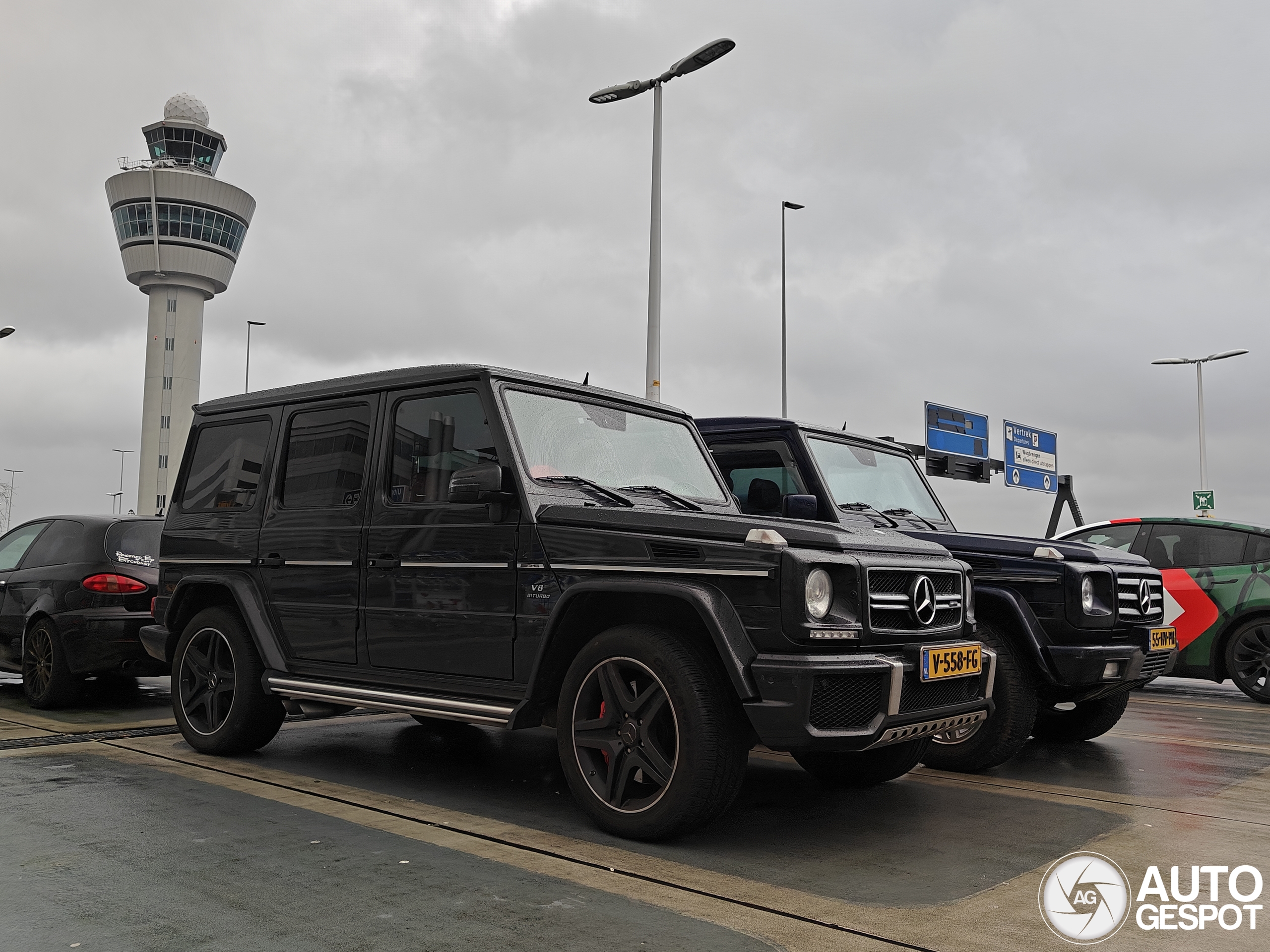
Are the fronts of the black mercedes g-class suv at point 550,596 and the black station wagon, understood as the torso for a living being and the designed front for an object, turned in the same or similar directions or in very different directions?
very different directions

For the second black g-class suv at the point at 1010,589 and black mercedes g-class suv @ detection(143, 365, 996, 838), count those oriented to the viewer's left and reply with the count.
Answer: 0

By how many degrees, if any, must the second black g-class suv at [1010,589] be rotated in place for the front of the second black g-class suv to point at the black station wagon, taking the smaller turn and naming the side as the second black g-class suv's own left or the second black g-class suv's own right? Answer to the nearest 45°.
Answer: approximately 135° to the second black g-class suv's own right

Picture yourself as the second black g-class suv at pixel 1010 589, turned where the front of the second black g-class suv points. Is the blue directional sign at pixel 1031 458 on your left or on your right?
on your left

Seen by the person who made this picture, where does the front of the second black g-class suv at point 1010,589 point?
facing the viewer and to the right of the viewer

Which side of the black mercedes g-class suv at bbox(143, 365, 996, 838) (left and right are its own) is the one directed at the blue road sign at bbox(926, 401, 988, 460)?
left

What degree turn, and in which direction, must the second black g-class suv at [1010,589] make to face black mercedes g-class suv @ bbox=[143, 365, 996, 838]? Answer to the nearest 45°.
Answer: approximately 90° to its right

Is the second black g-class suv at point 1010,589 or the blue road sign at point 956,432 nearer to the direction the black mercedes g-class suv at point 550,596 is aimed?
the second black g-class suv

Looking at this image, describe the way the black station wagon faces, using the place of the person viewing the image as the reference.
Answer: facing away from the viewer and to the left of the viewer

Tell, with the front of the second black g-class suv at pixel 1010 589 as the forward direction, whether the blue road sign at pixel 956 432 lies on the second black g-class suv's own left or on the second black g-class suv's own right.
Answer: on the second black g-class suv's own left

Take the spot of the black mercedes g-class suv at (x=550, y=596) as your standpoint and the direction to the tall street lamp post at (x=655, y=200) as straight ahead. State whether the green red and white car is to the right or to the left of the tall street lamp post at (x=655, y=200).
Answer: right

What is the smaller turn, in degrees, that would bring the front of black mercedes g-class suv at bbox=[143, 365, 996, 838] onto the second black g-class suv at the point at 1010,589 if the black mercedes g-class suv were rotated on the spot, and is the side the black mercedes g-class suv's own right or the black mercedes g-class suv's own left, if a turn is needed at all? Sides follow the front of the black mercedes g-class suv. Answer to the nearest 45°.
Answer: approximately 90° to the black mercedes g-class suv's own left
